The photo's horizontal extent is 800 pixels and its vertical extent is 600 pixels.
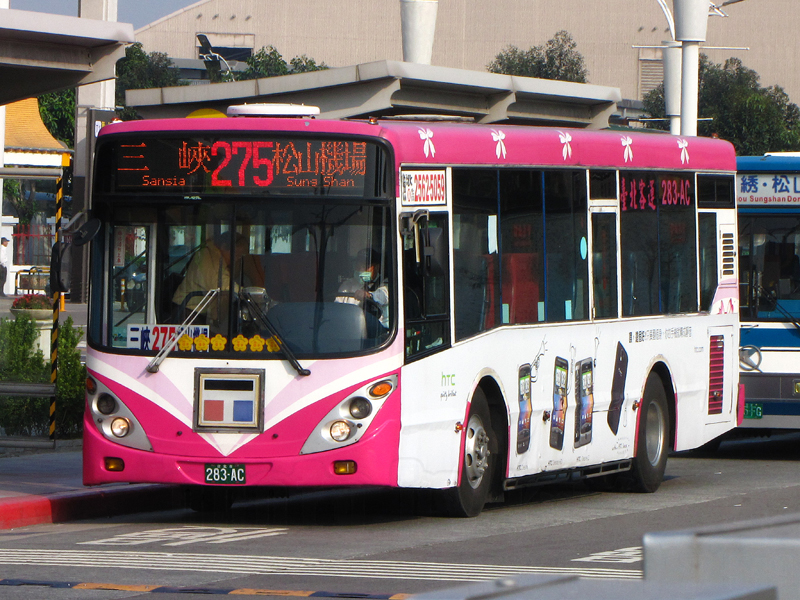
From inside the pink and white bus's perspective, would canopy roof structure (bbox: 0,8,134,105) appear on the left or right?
on its right

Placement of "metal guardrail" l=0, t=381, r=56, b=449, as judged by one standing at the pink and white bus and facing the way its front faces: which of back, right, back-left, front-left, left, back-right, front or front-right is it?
right

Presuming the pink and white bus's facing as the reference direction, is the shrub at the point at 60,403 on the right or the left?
on its right

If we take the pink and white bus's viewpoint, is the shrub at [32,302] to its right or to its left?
on its right

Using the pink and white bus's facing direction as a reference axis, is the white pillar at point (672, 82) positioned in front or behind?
behind

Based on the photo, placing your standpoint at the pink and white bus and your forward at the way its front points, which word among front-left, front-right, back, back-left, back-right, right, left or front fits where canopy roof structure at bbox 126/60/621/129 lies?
back-right

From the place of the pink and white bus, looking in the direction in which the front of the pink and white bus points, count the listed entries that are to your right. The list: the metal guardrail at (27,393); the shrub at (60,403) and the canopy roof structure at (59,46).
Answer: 3

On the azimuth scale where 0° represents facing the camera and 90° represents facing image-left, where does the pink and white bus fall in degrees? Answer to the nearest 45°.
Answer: approximately 45°

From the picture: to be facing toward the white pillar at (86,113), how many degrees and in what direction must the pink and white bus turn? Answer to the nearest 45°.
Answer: approximately 135° to its right

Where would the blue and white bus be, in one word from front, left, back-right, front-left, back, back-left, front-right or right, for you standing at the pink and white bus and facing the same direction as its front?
back
